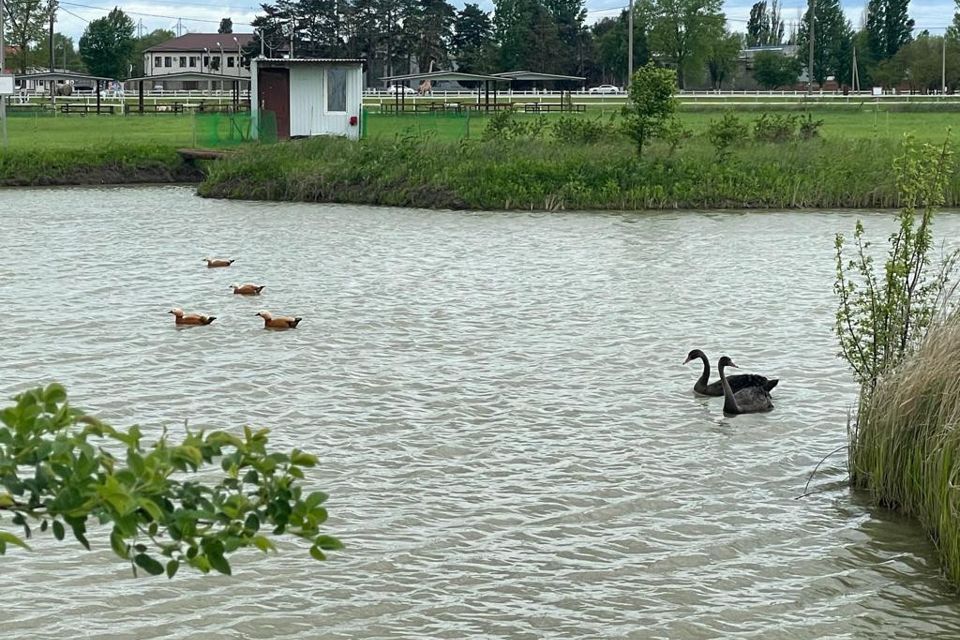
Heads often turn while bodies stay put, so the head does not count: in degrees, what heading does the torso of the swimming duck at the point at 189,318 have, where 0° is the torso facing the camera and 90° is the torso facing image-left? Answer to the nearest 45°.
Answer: approximately 90°

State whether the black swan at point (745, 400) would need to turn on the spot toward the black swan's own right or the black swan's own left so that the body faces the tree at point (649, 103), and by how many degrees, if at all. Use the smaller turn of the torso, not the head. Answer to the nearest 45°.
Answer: approximately 90° to the black swan's own right

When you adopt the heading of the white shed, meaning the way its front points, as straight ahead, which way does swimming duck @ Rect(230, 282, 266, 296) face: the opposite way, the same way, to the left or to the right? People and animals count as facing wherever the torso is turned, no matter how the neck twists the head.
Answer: to the right

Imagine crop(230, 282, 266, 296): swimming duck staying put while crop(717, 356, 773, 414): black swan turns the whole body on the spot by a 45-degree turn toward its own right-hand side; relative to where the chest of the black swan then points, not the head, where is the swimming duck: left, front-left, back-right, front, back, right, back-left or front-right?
front

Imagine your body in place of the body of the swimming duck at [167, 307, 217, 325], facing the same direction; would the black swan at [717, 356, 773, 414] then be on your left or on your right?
on your left

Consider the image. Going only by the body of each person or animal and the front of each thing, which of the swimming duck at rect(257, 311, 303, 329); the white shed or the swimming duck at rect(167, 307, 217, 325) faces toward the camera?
the white shed

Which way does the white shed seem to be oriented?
toward the camera

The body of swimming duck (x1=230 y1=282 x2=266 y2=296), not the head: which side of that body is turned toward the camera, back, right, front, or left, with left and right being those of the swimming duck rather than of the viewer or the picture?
left

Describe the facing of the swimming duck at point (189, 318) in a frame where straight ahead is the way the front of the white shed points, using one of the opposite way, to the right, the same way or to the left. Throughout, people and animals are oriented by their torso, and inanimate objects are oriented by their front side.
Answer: to the right

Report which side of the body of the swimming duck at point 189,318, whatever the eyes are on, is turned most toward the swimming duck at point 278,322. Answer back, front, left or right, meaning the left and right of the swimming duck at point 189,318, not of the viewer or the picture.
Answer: back
